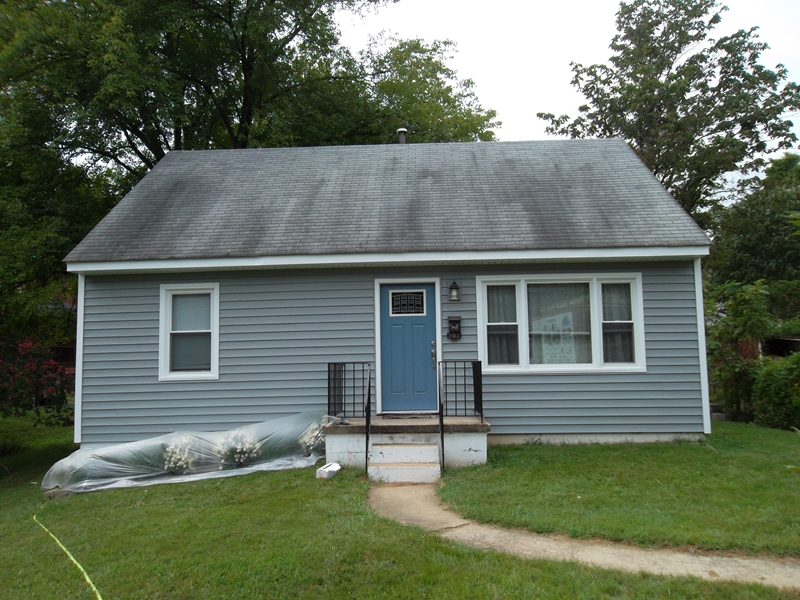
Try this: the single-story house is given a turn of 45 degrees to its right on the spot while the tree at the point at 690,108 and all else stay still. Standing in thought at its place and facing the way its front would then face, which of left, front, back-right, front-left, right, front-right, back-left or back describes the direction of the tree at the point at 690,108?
back

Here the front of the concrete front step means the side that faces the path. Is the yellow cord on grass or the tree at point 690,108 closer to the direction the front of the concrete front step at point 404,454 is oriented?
the yellow cord on grass

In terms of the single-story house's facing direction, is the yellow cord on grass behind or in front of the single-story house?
in front

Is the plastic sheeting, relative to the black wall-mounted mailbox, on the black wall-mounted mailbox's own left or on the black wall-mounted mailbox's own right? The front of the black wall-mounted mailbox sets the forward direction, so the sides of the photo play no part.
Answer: on the black wall-mounted mailbox's own right

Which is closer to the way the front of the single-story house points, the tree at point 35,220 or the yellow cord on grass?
the yellow cord on grass

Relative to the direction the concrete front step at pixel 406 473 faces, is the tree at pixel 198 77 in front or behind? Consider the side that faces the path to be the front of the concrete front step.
behind

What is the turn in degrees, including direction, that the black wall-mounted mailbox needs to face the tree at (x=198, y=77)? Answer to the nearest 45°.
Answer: approximately 135° to its right

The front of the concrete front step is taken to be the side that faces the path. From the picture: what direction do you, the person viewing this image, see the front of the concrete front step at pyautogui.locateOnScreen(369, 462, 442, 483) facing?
facing the viewer

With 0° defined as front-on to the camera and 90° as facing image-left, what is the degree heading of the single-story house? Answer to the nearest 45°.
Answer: approximately 0°

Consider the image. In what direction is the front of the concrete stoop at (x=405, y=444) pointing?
toward the camera
